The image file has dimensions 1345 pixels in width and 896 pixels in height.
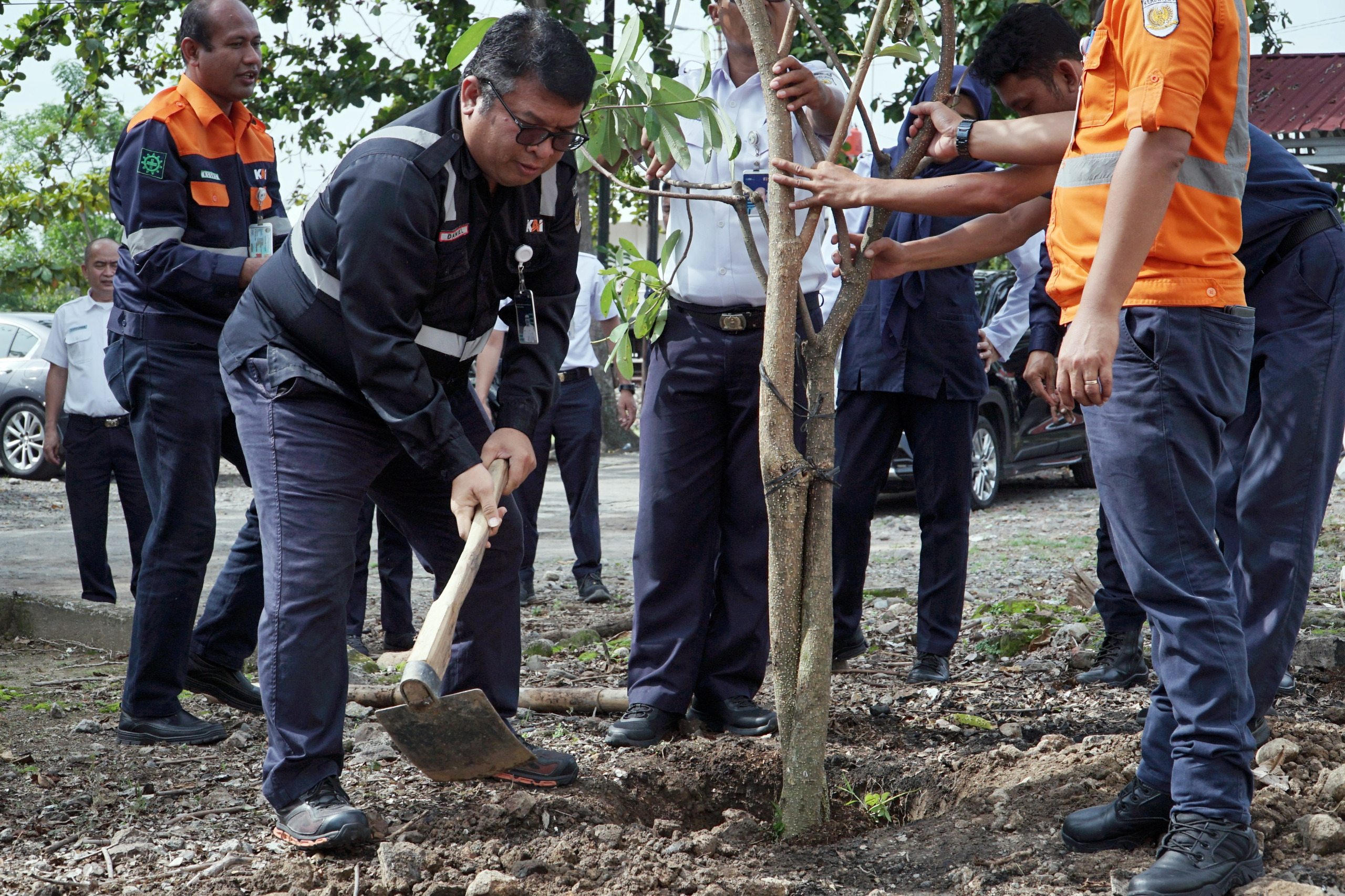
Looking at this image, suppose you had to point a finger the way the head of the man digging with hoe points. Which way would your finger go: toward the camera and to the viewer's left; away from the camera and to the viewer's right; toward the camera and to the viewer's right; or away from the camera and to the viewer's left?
toward the camera and to the viewer's right

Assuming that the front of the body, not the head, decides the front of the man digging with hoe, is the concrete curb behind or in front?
behind

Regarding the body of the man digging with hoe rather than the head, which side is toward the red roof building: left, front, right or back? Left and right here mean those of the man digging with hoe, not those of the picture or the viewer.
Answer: left

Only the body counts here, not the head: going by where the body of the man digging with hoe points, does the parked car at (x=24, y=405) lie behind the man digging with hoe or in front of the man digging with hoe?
behind

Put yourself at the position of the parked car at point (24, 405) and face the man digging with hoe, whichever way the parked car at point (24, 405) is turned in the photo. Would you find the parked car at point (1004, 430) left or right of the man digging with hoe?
left

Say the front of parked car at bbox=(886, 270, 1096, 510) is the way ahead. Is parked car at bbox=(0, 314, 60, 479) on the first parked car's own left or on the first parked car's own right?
on the first parked car's own left

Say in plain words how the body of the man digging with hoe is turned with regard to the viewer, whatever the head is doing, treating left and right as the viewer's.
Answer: facing the viewer and to the right of the viewer

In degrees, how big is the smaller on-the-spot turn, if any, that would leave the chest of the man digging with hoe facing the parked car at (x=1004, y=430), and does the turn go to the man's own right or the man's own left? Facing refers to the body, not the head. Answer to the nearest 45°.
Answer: approximately 90° to the man's own left
